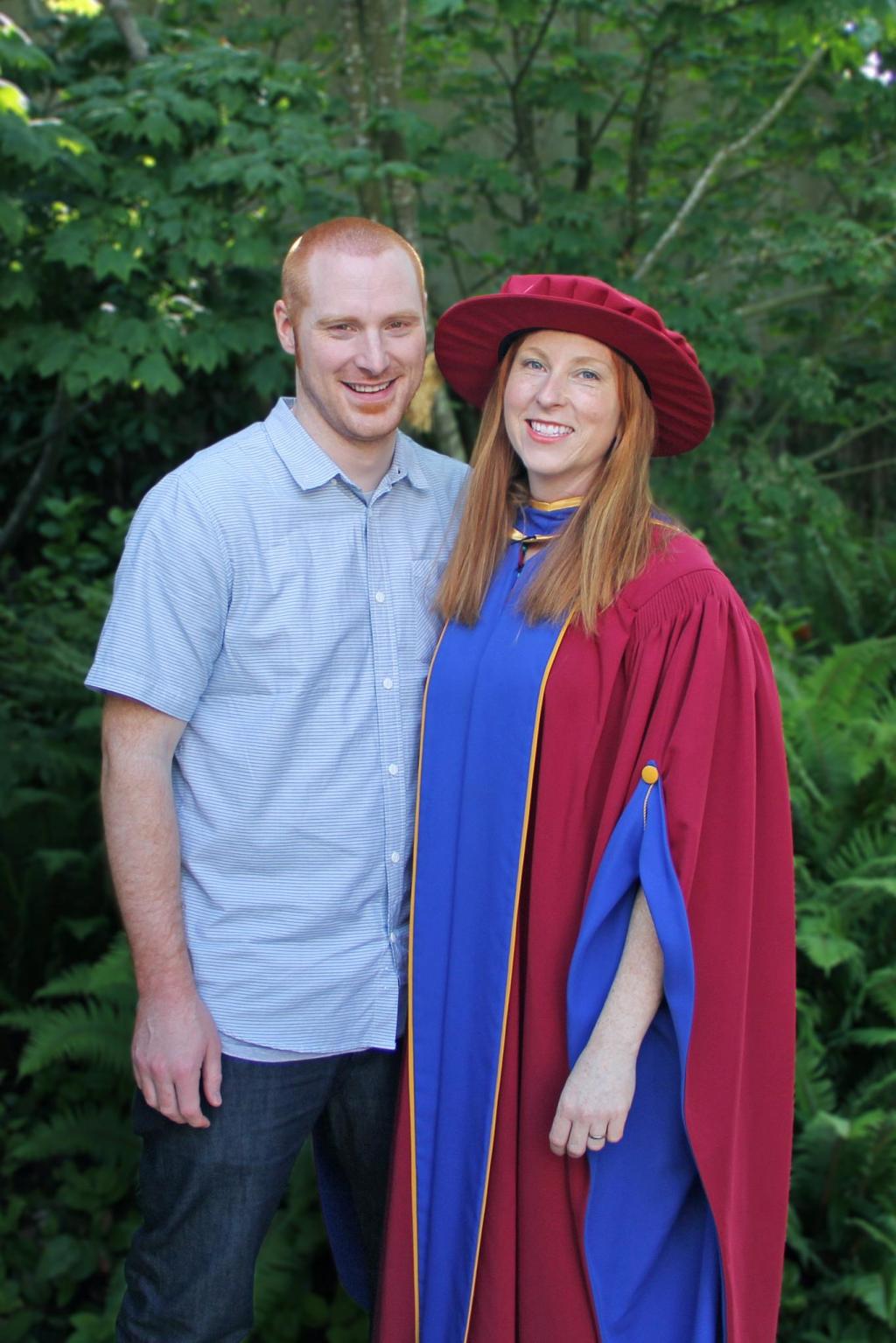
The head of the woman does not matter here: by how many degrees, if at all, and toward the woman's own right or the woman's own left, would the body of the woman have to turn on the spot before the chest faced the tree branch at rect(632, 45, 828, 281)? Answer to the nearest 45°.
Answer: approximately 135° to the woman's own right

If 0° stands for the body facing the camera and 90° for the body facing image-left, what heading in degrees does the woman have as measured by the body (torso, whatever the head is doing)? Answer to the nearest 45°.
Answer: approximately 45°

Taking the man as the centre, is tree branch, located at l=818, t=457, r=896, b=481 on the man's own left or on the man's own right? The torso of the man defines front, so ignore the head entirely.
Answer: on the man's own left

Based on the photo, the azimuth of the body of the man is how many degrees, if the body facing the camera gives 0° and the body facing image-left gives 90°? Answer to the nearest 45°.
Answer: approximately 315°

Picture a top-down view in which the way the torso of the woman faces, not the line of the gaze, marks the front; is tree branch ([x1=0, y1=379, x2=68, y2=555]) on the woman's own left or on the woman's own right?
on the woman's own right

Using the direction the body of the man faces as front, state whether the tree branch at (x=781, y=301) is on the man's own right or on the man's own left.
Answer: on the man's own left
